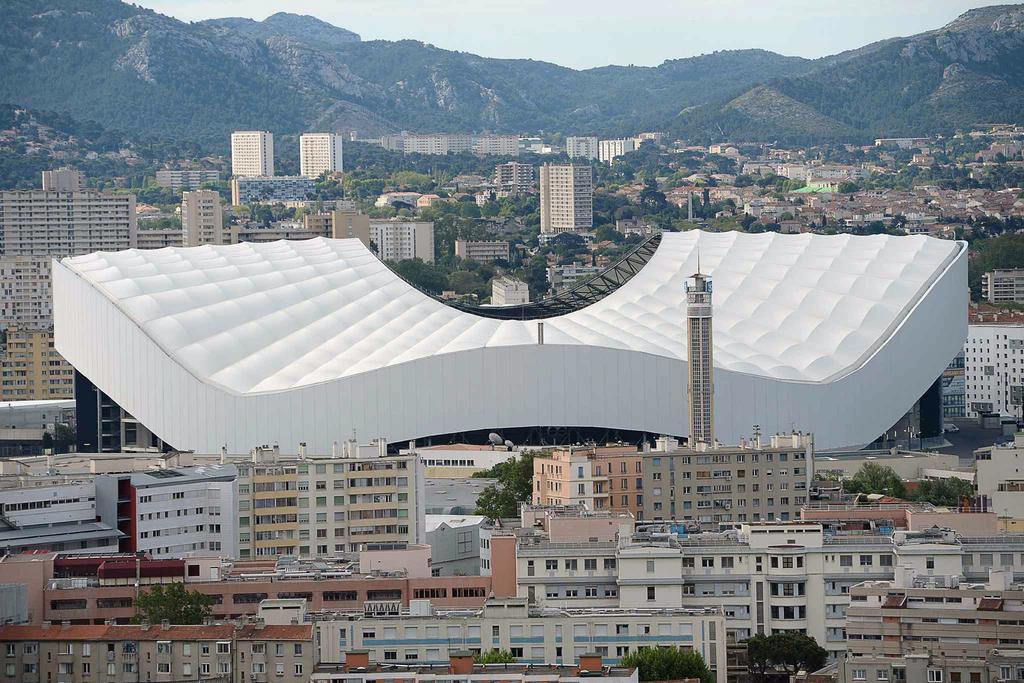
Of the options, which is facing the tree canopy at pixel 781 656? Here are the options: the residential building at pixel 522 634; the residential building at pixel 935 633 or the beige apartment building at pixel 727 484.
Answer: the beige apartment building

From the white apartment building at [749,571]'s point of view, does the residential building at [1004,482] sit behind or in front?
behind

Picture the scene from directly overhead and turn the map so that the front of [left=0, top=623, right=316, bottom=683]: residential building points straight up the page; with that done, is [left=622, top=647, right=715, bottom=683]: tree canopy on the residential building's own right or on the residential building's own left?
on the residential building's own left

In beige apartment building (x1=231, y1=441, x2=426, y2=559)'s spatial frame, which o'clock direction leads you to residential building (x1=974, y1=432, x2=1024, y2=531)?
The residential building is roughly at 9 o'clock from the beige apartment building.

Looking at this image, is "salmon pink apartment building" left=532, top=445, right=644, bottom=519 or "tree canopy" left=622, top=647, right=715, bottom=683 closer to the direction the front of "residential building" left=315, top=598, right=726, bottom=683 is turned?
the tree canopy

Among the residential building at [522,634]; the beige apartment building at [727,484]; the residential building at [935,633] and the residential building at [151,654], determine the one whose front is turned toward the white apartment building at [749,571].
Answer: the beige apartment building
